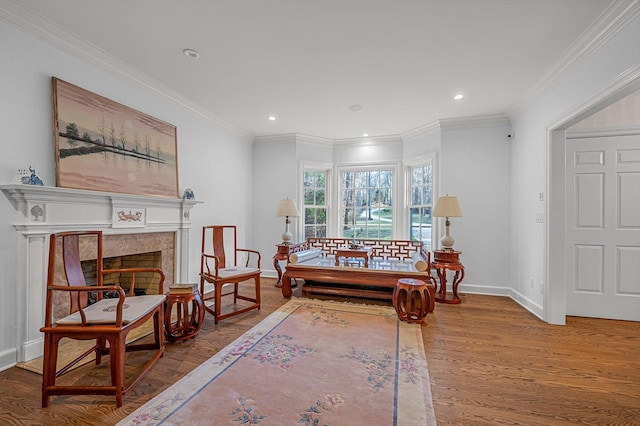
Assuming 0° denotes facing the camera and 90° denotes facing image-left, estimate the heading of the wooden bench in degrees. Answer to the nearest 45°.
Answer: approximately 0°

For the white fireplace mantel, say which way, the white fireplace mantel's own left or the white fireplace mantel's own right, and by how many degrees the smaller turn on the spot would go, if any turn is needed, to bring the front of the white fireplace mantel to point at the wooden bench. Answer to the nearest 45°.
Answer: approximately 45° to the white fireplace mantel's own left

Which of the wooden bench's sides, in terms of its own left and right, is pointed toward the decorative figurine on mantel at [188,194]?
right

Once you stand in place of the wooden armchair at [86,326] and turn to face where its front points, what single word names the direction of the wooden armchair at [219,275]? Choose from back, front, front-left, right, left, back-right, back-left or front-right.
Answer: left

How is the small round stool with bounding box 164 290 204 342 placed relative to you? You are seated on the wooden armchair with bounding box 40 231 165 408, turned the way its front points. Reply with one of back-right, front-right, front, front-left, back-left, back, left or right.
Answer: left

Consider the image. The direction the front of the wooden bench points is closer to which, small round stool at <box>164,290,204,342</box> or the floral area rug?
the floral area rug

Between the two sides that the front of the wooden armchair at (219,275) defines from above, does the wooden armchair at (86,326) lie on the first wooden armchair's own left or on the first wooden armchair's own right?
on the first wooden armchair's own right

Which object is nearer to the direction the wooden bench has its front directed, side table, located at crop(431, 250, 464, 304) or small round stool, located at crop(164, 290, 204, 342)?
the small round stool

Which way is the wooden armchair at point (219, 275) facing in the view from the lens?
facing the viewer and to the right of the viewer

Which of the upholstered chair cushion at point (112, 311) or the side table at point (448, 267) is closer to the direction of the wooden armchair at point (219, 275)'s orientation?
the side table
